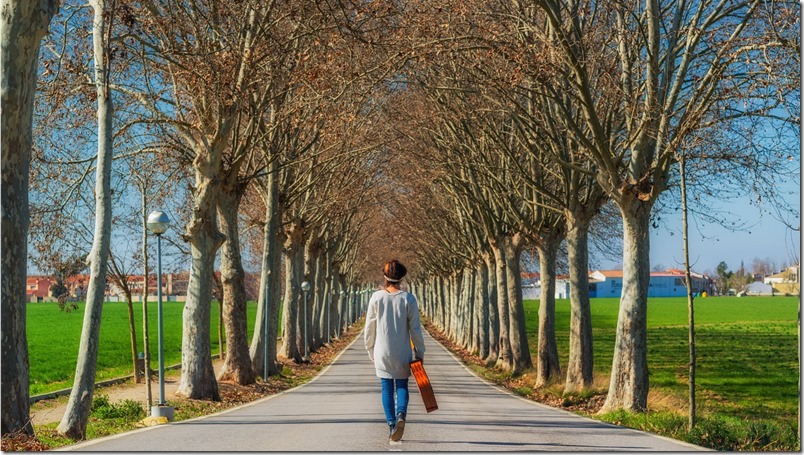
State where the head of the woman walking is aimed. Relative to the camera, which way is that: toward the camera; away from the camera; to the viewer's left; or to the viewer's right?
away from the camera

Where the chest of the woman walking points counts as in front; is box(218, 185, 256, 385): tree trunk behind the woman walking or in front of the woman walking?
in front

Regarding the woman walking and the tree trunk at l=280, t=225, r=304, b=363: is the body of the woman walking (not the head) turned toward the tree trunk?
yes

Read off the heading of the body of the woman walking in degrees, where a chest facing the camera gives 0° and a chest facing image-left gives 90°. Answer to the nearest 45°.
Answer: approximately 180°

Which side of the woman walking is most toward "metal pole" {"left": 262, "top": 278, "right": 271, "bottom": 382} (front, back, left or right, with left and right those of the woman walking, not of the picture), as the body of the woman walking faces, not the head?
front

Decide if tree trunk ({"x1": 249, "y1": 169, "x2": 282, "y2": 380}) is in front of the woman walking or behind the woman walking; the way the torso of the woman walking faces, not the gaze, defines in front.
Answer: in front
